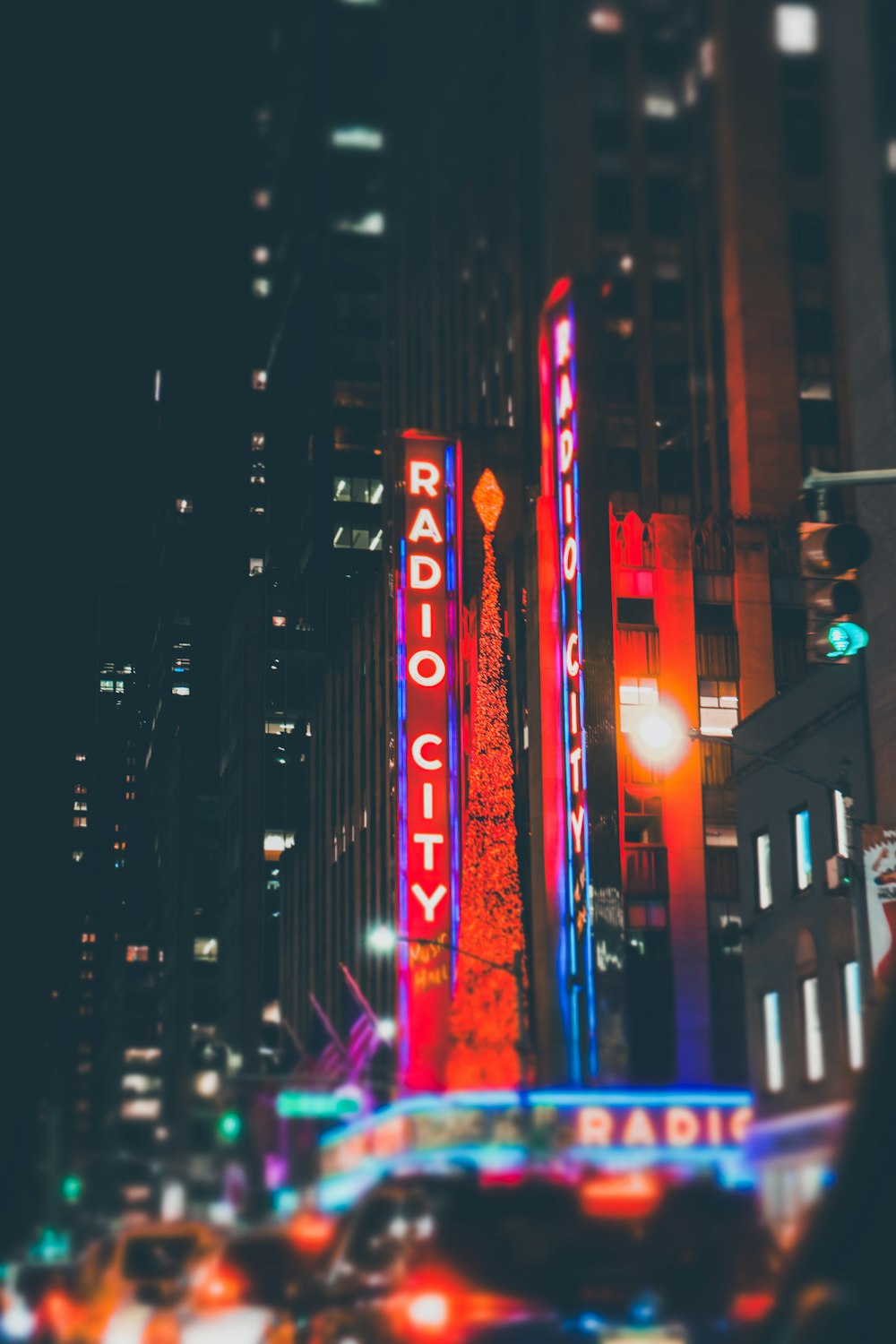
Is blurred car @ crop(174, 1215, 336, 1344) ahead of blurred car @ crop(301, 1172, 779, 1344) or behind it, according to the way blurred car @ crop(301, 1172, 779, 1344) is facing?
ahead

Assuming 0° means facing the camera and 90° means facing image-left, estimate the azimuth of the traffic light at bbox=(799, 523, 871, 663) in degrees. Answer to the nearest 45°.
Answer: approximately 315°

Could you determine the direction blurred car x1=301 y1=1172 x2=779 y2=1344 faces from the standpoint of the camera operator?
facing away from the viewer and to the left of the viewer

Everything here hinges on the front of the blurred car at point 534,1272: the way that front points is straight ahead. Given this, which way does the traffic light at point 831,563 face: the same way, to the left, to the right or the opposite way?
the opposite way
